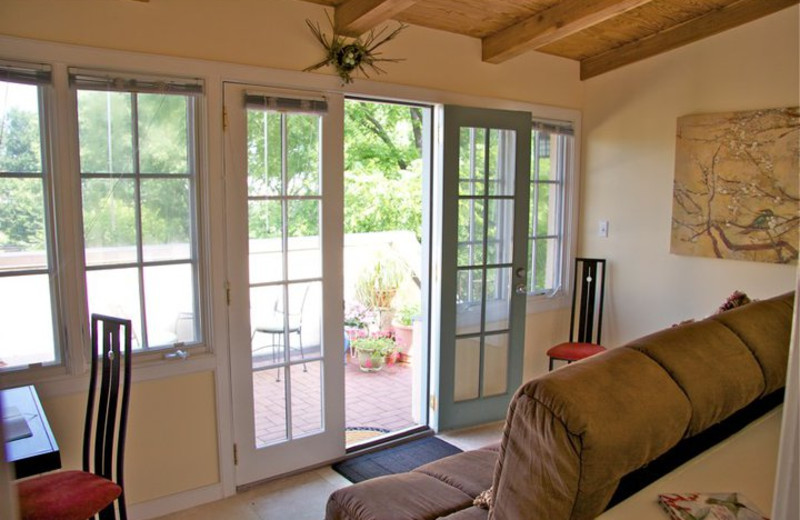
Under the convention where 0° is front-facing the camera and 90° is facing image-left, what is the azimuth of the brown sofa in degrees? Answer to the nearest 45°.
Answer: approximately 135°

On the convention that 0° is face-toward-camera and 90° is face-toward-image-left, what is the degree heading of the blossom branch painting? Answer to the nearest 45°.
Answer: approximately 45°

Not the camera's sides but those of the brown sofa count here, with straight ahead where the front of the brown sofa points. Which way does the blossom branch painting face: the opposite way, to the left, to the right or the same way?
to the left

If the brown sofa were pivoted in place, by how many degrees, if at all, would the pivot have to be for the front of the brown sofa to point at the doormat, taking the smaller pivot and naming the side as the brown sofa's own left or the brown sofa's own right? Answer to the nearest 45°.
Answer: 0° — it already faces it
